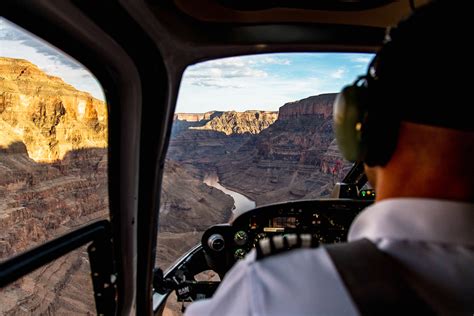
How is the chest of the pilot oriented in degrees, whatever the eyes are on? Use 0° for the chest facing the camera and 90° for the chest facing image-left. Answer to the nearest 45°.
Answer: approximately 180°

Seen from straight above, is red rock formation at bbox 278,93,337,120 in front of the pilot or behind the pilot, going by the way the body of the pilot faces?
in front

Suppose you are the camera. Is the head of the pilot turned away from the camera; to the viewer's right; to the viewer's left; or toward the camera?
away from the camera

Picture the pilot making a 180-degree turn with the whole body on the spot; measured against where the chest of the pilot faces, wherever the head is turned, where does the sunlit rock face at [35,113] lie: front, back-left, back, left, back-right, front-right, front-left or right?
back-right
